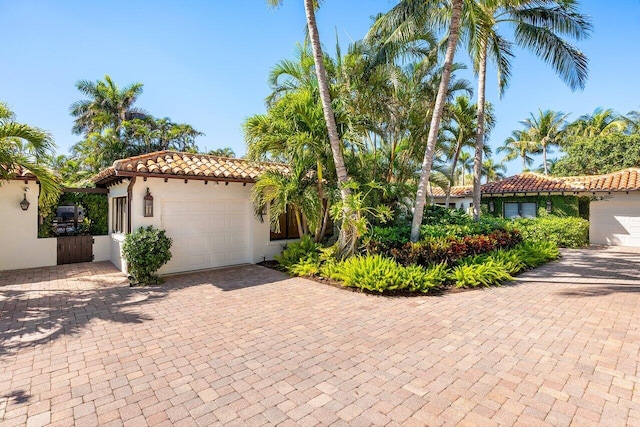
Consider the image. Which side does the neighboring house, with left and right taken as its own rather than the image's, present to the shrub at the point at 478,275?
front

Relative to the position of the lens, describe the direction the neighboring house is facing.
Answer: facing the viewer

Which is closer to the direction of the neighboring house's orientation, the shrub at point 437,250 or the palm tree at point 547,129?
the shrub

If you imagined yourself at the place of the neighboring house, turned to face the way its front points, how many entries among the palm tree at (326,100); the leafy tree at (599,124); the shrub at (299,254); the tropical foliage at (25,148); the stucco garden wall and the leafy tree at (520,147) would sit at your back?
2

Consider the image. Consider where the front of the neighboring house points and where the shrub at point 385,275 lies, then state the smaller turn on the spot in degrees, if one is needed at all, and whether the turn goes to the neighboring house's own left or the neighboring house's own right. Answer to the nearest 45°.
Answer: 0° — it already faces it

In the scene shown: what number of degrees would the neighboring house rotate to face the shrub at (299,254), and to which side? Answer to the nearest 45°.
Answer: approximately 45° to its right

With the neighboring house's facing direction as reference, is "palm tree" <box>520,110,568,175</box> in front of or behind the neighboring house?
behind

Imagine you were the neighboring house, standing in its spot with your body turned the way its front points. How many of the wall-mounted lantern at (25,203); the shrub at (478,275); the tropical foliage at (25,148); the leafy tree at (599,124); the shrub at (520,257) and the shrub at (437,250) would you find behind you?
1

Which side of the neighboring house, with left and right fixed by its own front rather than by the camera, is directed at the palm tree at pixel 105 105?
right

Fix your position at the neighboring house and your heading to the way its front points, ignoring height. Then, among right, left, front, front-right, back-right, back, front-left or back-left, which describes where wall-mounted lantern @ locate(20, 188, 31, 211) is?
front-right

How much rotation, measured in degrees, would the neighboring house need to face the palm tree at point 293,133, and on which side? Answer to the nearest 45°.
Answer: approximately 45° to its right

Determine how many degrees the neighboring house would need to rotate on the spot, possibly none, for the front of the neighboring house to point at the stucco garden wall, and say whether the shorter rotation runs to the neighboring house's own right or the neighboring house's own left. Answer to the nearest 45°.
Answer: approximately 45° to the neighboring house's own right

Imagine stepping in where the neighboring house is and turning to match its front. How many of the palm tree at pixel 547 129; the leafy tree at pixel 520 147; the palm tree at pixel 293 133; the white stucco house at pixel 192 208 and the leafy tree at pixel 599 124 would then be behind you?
3

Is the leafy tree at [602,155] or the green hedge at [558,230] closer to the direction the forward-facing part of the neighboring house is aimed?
the green hedge

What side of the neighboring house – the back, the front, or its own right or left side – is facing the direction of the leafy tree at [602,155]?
back

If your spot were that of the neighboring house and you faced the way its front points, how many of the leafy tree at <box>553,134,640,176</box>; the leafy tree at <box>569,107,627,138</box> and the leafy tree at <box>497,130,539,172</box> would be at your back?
3

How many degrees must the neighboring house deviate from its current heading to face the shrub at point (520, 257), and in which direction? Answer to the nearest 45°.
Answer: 0° — it already faces it

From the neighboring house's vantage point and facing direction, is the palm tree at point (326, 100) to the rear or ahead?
ahead
